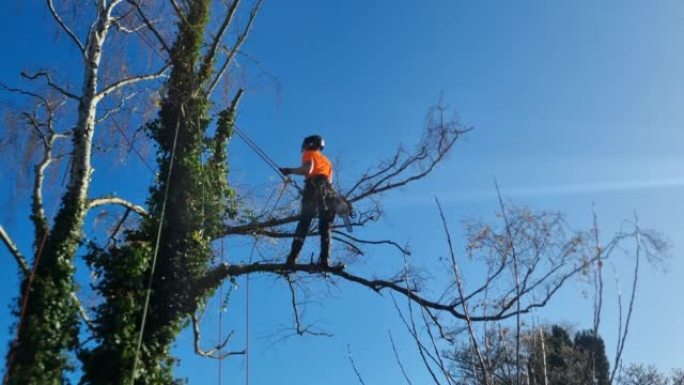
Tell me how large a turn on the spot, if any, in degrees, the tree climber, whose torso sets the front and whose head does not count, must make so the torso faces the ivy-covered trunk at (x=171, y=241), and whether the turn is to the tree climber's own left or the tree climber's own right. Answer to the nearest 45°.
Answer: approximately 45° to the tree climber's own left

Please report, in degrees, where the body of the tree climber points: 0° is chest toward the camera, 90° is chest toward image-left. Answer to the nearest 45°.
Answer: approximately 135°

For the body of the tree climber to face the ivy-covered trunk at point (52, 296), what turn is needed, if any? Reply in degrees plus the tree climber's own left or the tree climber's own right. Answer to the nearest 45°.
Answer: approximately 45° to the tree climber's own left
